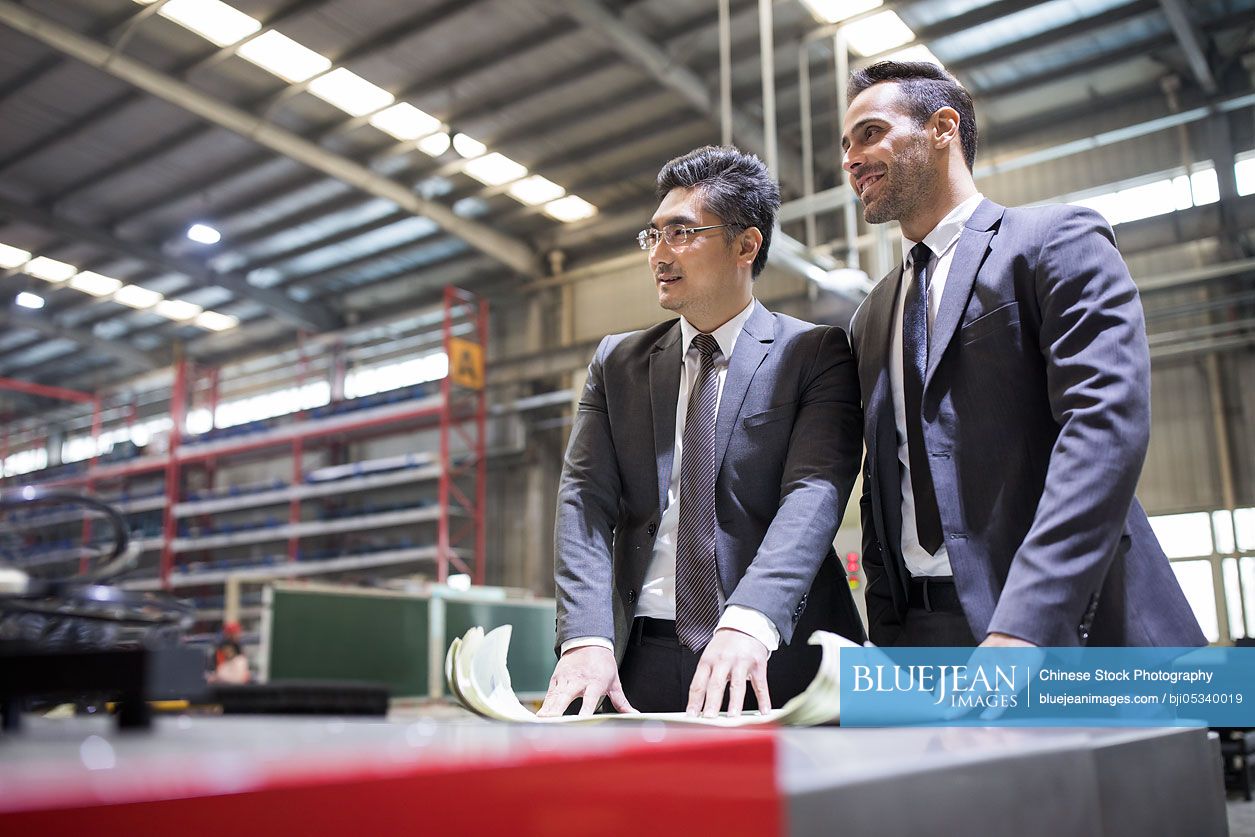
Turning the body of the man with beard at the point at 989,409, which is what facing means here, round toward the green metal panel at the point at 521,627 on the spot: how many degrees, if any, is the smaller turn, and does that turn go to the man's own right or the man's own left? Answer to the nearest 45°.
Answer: approximately 90° to the man's own right

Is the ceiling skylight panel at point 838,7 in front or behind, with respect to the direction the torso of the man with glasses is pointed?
behind

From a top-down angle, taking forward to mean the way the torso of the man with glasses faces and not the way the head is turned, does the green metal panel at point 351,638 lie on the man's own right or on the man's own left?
on the man's own right

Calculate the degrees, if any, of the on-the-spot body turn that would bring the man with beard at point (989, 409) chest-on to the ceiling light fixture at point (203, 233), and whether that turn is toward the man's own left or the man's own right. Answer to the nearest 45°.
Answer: approximately 90° to the man's own right

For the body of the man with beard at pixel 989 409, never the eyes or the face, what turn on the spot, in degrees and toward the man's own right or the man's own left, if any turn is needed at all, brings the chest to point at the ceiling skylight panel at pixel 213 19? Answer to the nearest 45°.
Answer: approximately 90° to the man's own right

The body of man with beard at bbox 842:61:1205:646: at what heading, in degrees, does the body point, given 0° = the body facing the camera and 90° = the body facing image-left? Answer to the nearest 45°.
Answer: approximately 45°

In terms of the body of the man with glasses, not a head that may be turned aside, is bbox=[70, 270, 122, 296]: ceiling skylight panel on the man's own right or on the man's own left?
on the man's own right
